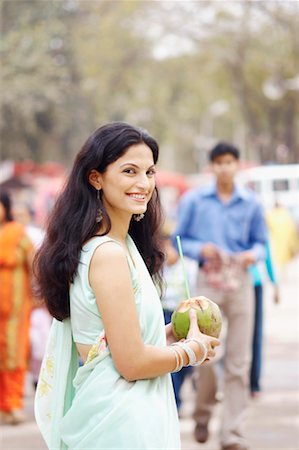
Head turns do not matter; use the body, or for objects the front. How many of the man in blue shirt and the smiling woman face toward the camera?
1

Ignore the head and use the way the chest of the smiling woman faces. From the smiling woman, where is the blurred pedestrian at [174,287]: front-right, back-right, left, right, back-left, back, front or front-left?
left

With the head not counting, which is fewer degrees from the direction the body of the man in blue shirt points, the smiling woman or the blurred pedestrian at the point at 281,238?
the smiling woman

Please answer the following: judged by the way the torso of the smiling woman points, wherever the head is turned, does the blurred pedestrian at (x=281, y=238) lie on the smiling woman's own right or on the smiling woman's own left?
on the smiling woman's own left

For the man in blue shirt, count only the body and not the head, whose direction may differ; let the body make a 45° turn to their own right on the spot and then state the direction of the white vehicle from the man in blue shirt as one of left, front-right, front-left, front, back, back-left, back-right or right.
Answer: back-right

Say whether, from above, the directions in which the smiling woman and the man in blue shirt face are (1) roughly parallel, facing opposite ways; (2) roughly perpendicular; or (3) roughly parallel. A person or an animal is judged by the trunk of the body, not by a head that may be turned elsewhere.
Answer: roughly perpendicular

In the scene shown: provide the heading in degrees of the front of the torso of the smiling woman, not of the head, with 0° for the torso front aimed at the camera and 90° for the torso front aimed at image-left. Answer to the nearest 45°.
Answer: approximately 270°
